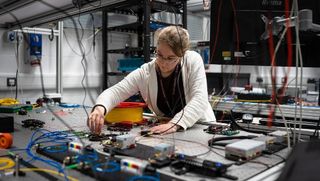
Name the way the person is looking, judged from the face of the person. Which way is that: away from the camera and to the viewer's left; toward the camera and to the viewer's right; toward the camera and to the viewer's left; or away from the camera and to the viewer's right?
toward the camera and to the viewer's left

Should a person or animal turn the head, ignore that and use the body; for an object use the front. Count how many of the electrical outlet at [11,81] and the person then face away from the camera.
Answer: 0

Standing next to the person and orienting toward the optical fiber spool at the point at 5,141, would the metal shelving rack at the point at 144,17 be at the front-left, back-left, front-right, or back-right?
back-right

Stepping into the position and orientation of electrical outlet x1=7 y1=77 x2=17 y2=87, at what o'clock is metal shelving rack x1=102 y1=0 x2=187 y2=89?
The metal shelving rack is roughly at 10 o'clock from the electrical outlet.

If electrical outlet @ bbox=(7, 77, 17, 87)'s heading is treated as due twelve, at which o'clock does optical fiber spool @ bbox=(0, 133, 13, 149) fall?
The optical fiber spool is roughly at 12 o'clock from the electrical outlet.

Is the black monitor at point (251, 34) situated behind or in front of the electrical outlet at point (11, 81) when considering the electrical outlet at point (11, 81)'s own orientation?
in front

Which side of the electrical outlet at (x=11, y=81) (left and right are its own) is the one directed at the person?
front

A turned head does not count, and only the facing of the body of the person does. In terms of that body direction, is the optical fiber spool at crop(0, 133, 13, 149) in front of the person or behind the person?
in front
